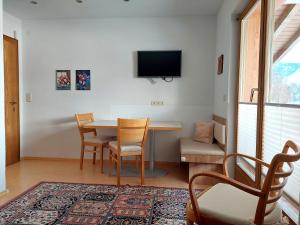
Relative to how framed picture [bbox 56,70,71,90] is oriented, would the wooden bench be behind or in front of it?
in front

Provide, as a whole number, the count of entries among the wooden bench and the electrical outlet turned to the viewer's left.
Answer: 1

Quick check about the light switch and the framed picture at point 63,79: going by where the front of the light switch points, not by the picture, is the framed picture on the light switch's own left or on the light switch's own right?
on the light switch's own left

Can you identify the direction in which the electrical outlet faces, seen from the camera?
facing the viewer

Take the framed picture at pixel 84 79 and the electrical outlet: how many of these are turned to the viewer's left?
0

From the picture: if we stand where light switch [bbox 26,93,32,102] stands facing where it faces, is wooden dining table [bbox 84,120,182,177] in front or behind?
in front

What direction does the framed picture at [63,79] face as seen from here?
toward the camera

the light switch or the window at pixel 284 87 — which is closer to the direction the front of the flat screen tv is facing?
the window

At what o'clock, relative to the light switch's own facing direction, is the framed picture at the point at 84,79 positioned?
The framed picture is roughly at 10 o'clock from the light switch.

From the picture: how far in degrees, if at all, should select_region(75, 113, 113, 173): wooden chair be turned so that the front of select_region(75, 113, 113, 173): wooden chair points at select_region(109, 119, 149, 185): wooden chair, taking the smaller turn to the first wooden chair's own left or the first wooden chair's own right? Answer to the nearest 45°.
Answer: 0° — it already faces it

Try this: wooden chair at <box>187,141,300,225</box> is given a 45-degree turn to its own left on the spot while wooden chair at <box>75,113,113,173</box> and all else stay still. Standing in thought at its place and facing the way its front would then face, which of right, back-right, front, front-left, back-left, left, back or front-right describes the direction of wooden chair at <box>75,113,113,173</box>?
front-right
